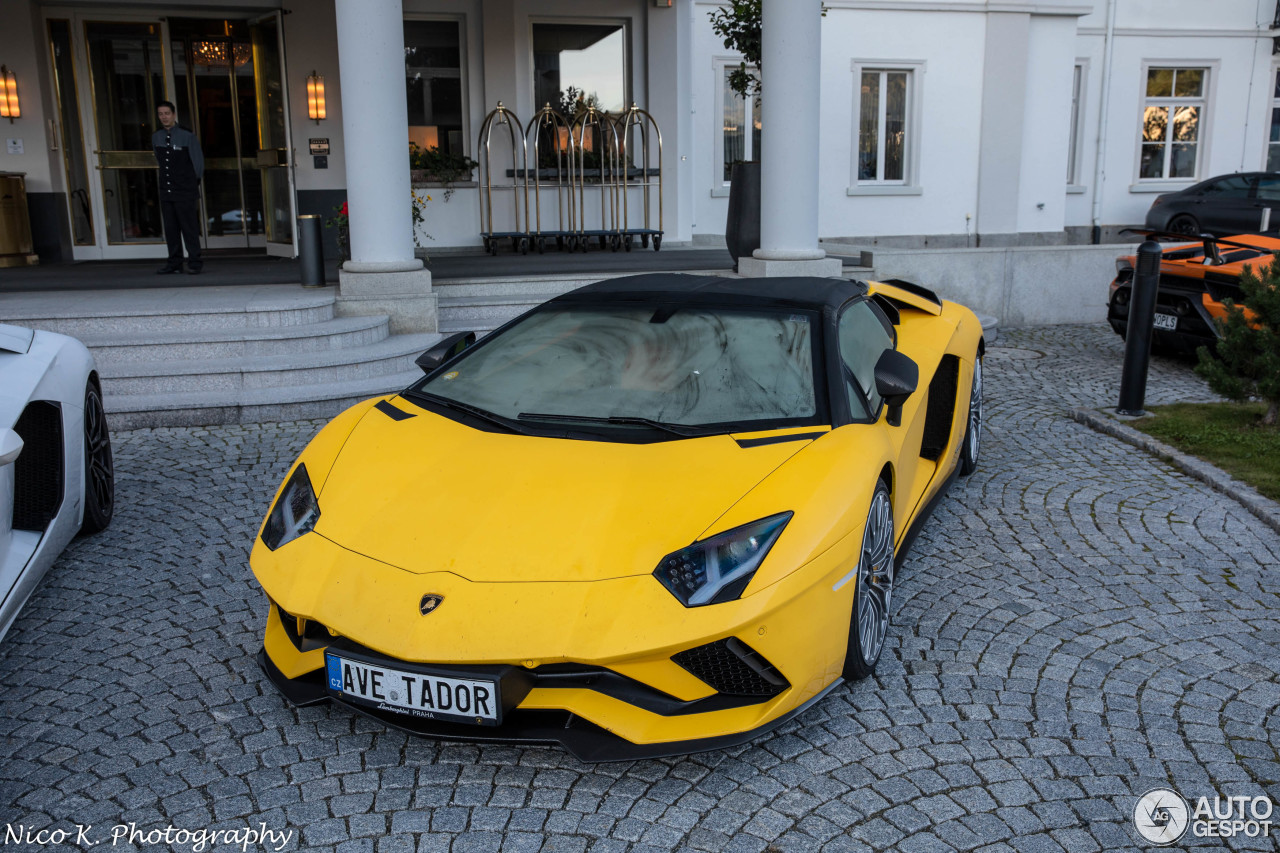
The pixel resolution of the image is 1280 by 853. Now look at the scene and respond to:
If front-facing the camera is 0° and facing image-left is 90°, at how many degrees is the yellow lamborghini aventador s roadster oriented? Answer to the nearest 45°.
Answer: approximately 45°

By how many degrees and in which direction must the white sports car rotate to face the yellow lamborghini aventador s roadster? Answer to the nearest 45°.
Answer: approximately 90° to its left

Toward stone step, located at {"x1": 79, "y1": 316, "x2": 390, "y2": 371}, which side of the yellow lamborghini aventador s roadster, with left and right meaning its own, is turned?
right

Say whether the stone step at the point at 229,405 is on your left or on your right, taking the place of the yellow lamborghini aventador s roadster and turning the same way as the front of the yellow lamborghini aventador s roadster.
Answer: on your right
